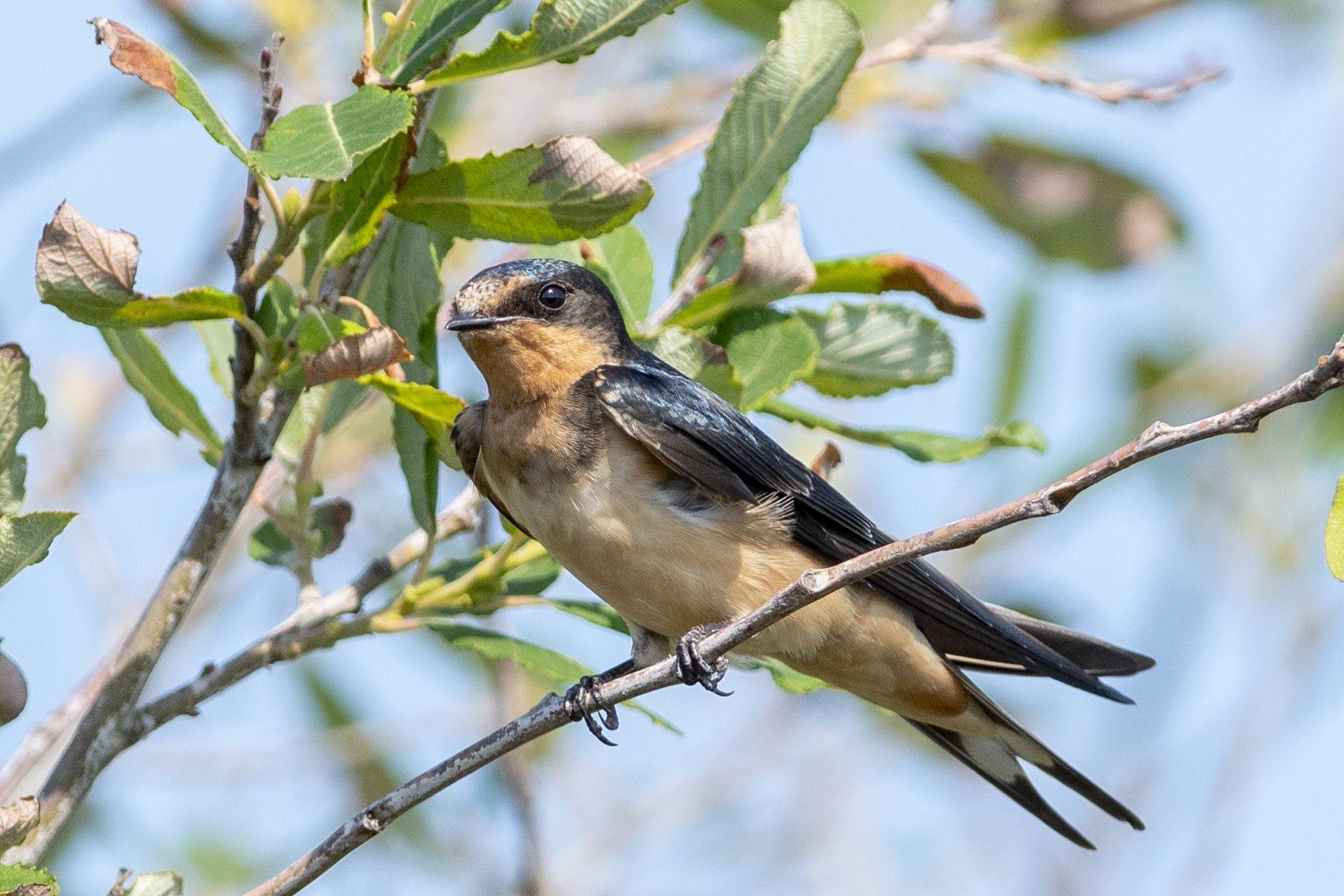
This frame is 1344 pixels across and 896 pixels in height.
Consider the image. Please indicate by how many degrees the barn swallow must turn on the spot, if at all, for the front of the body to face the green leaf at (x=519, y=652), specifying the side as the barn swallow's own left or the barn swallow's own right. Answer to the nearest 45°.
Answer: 0° — it already faces it

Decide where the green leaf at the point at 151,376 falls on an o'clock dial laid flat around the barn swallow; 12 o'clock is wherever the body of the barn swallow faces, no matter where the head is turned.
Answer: The green leaf is roughly at 1 o'clock from the barn swallow.

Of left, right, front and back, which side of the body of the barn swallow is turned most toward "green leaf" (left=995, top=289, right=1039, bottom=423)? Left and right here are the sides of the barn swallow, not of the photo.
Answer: back

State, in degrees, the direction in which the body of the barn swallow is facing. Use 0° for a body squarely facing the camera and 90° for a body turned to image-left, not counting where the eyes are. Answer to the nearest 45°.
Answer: approximately 45°
